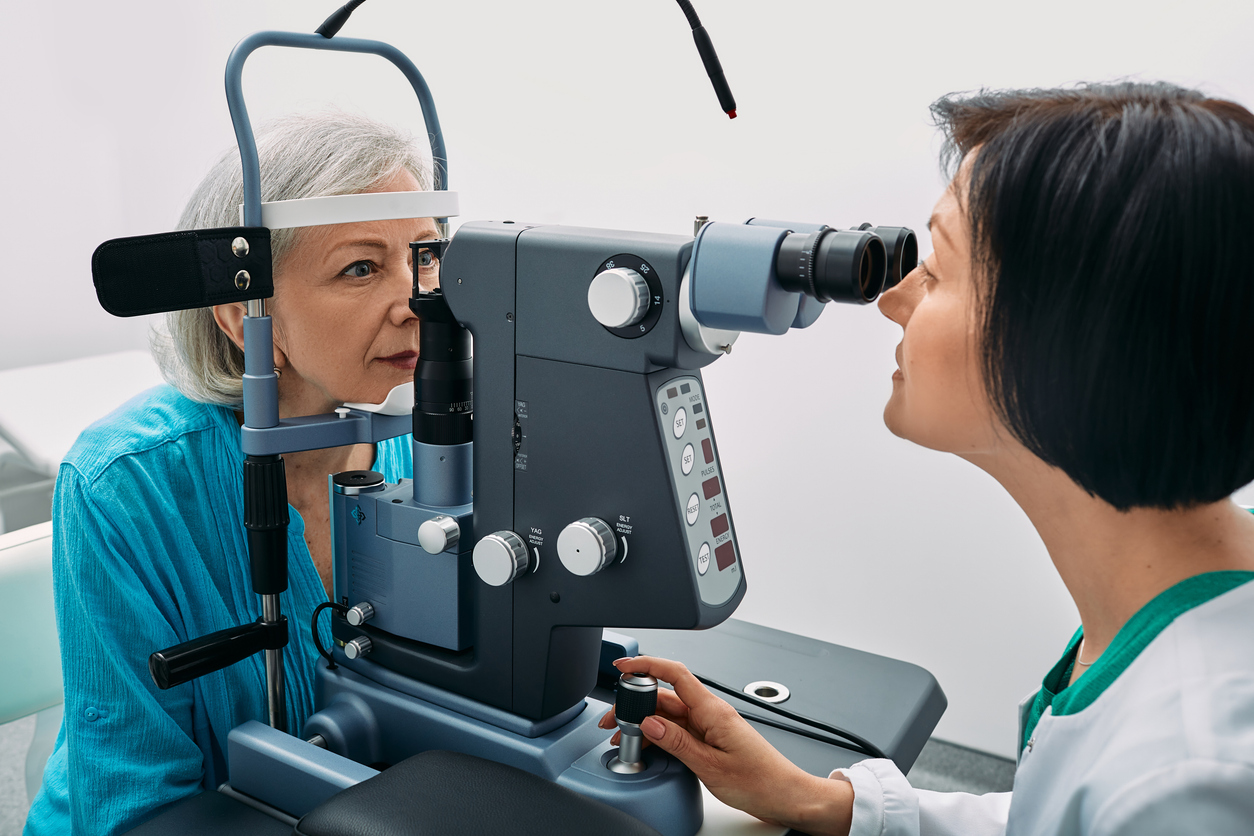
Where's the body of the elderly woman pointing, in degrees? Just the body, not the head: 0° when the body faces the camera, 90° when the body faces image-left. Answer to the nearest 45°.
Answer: approximately 315°

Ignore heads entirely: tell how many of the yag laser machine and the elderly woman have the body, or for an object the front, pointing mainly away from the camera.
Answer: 0

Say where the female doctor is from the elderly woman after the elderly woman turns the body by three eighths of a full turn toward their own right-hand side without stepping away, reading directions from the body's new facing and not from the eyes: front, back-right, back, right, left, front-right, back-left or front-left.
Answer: back-left

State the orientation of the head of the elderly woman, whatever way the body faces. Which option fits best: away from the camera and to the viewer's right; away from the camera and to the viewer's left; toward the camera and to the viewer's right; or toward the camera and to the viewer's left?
toward the camera and to the viewer's right

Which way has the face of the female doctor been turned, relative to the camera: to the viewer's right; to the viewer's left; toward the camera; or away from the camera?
to the viewer's left
